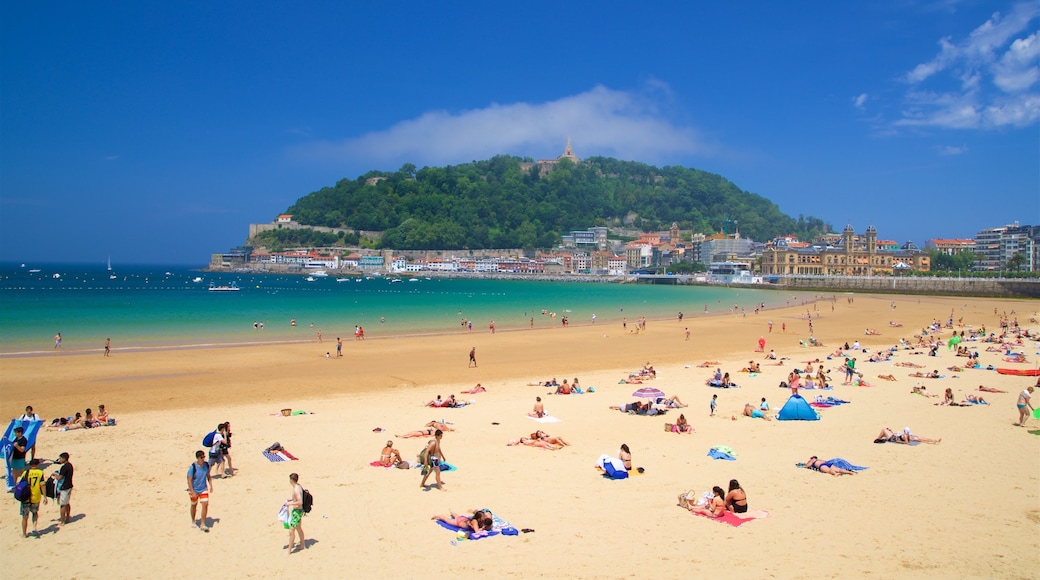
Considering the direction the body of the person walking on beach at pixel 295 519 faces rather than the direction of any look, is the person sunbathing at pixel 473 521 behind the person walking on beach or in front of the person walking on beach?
behind

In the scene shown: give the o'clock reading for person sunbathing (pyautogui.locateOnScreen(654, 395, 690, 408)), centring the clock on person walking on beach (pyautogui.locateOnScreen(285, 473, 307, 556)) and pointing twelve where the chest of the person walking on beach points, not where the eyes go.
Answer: The person sunbathing is roughly at 5 o'clock from the person walking on beach.

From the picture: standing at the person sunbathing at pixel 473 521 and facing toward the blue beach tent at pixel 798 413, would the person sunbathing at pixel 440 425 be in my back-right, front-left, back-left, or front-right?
front-left

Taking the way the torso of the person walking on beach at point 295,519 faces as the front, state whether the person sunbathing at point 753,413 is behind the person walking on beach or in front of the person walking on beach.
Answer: behind

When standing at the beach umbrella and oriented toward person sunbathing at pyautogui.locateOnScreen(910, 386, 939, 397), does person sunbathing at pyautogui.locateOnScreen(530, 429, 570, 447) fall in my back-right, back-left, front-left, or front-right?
back-right

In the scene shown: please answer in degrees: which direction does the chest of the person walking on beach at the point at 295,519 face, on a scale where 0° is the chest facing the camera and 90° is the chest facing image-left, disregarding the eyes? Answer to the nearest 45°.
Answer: approximately 90°

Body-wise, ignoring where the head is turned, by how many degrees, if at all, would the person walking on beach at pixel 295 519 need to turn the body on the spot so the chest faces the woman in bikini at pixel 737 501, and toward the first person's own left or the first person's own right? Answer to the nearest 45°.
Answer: approximately 180°

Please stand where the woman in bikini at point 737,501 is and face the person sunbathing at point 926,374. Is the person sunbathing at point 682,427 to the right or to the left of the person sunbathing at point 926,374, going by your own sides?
left

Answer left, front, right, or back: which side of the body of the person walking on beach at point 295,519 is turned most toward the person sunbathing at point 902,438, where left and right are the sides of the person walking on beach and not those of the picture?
back

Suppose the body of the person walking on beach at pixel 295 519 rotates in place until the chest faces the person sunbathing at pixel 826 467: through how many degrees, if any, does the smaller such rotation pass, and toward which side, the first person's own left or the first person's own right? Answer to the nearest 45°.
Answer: approximately 180°

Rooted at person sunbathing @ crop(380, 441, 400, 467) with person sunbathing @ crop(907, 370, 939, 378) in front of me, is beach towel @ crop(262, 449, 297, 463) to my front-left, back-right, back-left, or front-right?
back-left

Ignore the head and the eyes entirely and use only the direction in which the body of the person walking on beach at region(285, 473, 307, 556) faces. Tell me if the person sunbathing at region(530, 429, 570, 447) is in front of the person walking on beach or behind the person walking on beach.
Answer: behind
